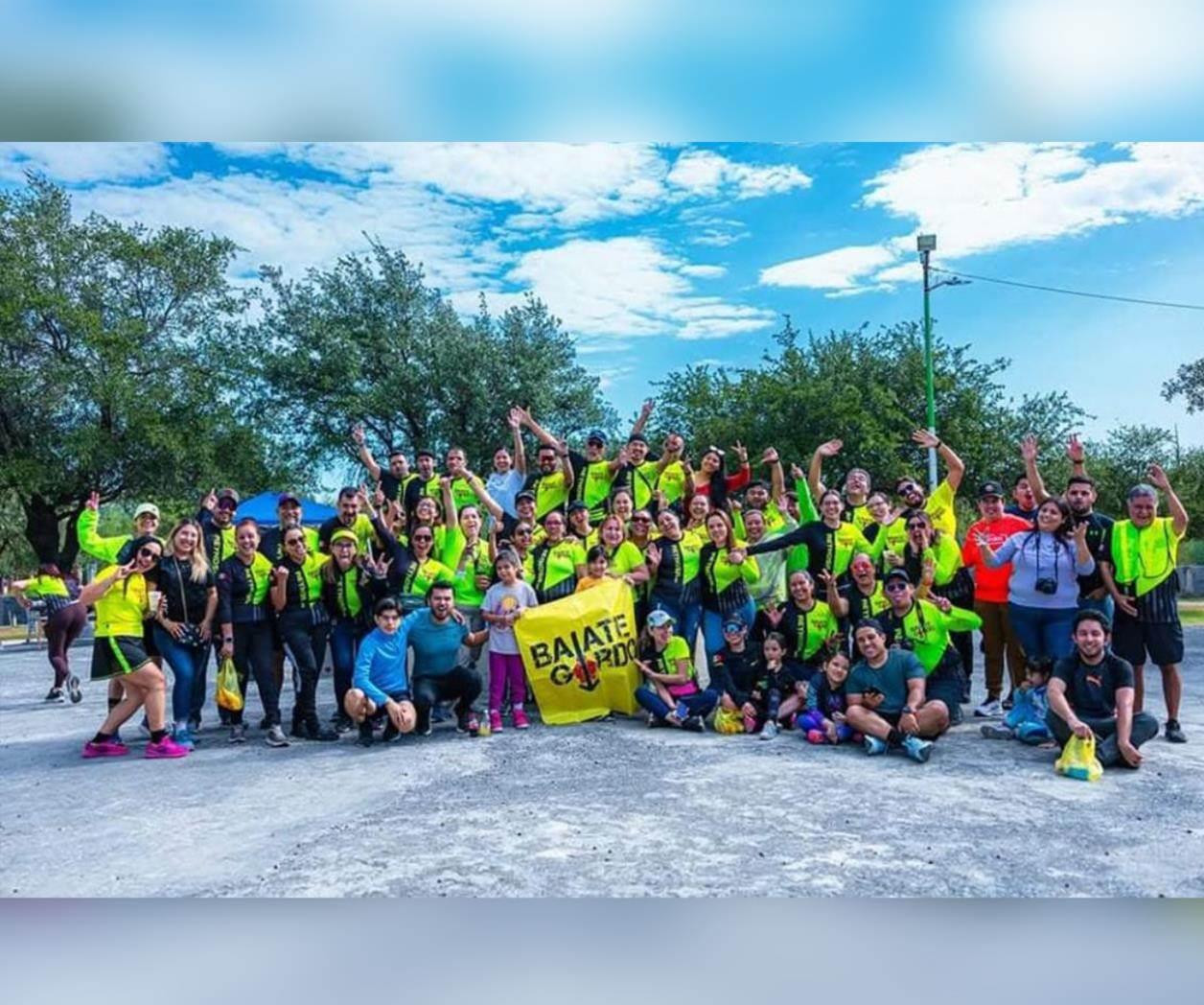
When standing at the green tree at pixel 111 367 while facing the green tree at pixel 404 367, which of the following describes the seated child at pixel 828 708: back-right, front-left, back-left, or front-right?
front-right

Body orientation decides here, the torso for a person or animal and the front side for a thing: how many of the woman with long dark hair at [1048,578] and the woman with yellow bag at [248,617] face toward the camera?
2

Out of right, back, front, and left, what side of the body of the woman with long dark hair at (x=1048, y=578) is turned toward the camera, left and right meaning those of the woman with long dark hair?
front

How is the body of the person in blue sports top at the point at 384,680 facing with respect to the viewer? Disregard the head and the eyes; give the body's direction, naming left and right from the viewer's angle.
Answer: facing the viewer

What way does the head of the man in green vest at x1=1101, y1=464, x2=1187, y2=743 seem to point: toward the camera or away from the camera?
toward the camera

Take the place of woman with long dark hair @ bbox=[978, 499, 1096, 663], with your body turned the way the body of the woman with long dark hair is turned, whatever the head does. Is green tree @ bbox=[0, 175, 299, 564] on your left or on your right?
on your right

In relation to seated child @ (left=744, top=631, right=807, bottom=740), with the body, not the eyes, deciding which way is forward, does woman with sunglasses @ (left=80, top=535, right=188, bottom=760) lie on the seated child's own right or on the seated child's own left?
on the seated child's own right
